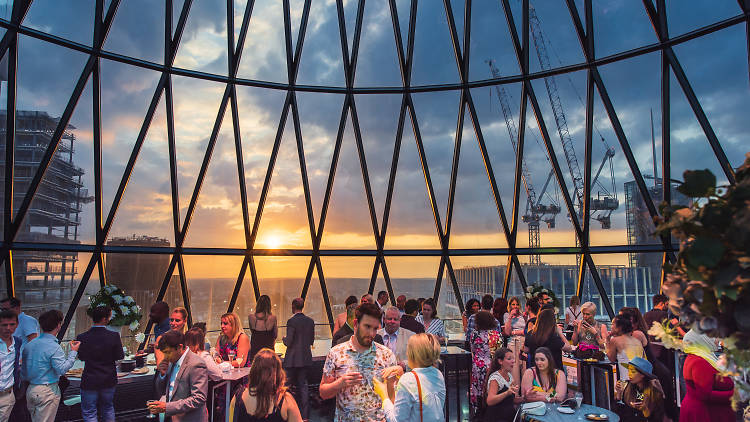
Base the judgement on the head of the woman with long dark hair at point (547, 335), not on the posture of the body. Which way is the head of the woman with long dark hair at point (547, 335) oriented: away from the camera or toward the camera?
away from the camera

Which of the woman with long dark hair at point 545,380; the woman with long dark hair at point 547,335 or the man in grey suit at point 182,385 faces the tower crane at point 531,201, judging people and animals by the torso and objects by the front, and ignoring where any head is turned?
the woman with long dark hair at point 547,335

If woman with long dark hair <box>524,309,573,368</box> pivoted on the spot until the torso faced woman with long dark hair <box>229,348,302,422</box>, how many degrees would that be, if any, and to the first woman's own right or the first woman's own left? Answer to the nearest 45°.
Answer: approximately 135° to the first woman's own left

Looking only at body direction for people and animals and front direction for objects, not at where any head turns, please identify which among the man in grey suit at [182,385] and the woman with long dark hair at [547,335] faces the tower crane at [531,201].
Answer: the woman with long dark hair

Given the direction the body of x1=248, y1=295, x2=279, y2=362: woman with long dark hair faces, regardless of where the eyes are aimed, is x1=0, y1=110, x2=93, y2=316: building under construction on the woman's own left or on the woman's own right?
on the woman's own left

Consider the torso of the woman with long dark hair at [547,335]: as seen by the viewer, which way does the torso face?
away from the camera

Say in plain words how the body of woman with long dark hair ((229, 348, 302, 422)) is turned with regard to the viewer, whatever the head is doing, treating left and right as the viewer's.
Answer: facing away from the viewer
